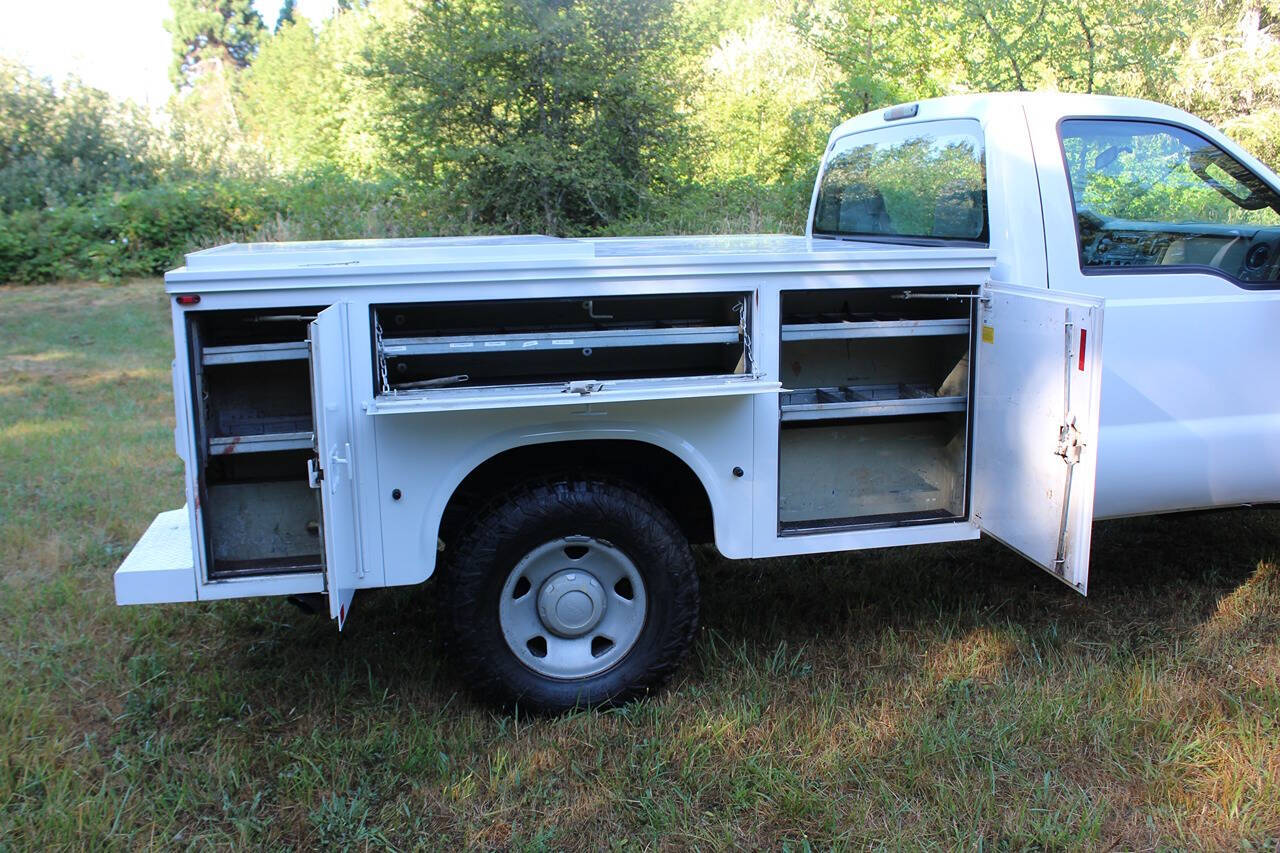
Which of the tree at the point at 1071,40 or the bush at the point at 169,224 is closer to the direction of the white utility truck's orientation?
the tree

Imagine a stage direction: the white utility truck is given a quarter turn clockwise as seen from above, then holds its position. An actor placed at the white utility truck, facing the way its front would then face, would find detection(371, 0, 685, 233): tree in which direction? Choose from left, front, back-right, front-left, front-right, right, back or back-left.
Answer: back

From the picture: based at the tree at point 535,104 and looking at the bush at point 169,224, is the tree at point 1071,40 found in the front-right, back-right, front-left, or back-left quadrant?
back-right

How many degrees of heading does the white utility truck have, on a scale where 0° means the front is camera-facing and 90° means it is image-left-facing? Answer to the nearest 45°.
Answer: approximately 270°
